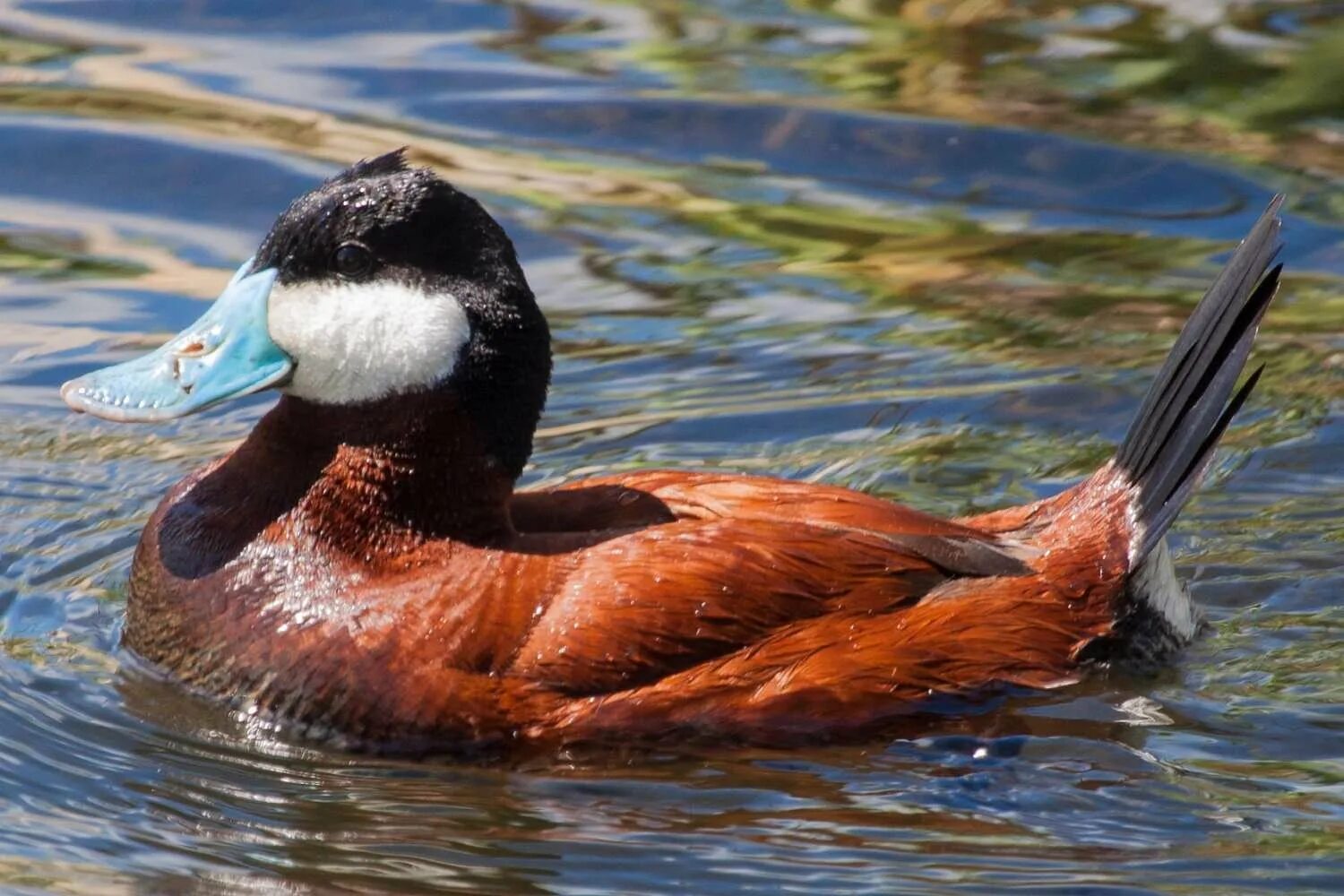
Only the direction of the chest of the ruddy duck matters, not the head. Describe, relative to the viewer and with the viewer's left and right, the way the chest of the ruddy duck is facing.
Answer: facing to the left of the viewer
